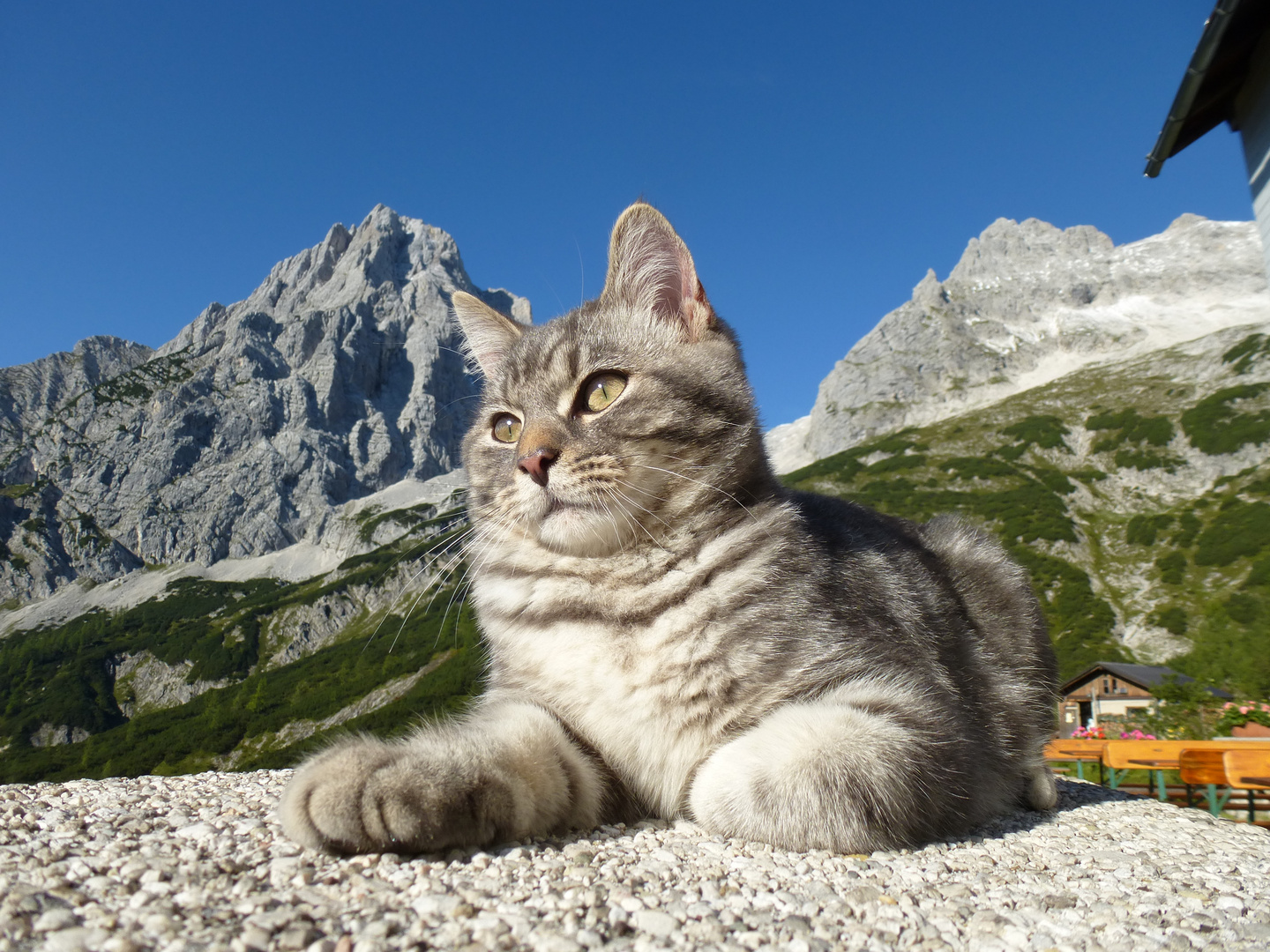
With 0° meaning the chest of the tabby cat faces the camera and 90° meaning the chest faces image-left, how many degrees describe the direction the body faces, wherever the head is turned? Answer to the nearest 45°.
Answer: approximately 45°

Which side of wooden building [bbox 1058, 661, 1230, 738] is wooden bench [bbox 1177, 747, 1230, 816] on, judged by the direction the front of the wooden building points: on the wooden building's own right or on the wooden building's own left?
on the wooden building's own left

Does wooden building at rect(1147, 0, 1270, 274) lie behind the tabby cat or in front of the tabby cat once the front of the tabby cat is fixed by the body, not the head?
behind

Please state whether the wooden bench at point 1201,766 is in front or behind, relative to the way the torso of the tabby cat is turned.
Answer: behind

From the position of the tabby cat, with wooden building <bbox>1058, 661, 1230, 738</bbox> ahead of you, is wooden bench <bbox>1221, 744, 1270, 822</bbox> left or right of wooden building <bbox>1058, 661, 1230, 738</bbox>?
right

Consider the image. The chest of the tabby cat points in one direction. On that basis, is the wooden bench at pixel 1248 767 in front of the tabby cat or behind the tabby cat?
behind
